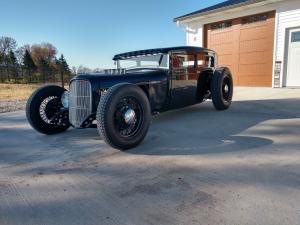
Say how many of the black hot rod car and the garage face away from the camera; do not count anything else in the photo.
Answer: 0

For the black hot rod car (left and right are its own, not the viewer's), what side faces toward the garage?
back

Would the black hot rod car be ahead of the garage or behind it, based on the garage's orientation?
ahead

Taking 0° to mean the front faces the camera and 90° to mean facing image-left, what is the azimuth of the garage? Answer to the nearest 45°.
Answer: approximately 45°

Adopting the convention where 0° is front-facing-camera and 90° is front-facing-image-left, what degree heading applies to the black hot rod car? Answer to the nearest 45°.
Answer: approximately 45°
